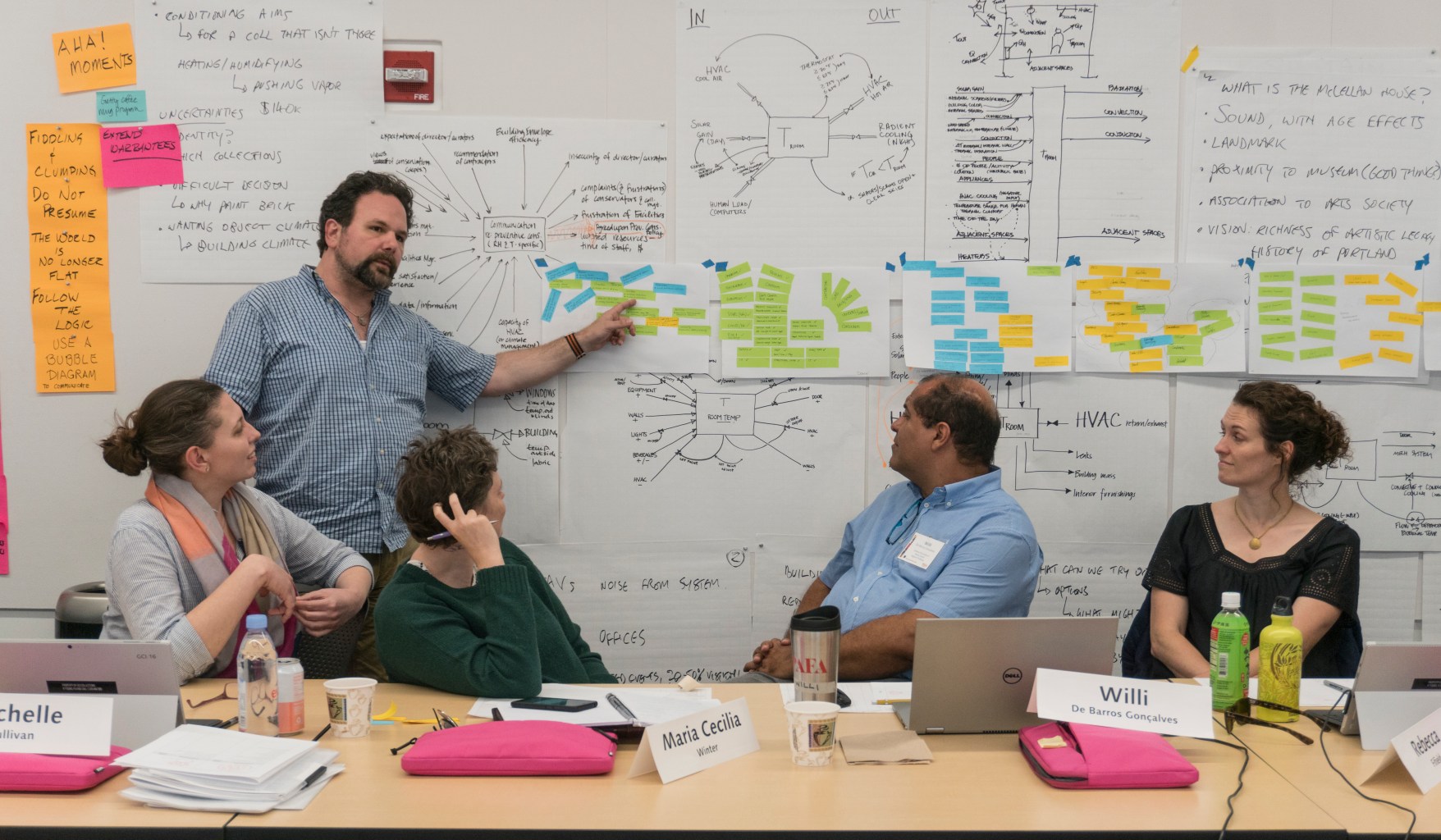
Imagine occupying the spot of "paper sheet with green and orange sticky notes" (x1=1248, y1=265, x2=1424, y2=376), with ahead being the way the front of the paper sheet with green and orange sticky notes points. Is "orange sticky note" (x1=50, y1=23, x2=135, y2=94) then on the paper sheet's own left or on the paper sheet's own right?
on the paper sheet's own right

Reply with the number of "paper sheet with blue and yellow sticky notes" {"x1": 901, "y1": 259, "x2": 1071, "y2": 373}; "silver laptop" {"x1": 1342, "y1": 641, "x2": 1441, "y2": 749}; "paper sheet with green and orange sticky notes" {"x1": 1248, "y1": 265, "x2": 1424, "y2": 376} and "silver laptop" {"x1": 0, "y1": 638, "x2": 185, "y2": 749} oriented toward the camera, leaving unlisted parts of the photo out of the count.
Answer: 2

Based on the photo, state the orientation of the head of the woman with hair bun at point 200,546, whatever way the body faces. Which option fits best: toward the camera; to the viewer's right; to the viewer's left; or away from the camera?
to the viewer's right

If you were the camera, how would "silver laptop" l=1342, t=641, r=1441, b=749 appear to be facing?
facing away from the viewer

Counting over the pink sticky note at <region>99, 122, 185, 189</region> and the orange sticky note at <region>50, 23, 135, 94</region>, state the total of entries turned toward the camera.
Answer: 2

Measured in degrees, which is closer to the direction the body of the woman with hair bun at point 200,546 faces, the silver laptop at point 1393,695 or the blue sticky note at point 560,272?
the silver laptop

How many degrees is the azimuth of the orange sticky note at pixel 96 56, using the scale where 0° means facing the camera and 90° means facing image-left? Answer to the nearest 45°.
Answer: approximately 0°

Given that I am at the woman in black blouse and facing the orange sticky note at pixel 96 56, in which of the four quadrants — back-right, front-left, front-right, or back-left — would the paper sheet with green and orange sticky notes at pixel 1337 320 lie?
back-right

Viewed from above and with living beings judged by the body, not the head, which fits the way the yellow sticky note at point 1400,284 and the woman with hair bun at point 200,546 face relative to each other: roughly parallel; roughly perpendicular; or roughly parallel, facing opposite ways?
roughly perpendicular
